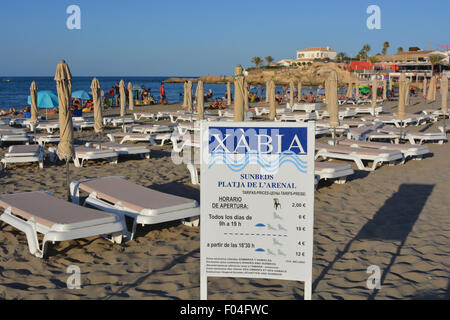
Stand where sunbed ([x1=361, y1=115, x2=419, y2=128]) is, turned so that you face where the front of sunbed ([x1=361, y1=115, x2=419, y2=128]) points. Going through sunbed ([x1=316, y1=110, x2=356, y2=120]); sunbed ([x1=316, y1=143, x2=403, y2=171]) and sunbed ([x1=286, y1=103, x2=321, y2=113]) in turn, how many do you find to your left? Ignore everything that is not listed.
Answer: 1

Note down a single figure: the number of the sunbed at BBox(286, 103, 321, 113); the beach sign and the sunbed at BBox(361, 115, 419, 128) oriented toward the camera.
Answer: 1

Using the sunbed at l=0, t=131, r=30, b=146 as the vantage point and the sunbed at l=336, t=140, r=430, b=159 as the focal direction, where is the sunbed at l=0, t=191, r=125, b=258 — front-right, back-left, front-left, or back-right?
front-right

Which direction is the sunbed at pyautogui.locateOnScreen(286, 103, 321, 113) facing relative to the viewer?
to the viewer's left

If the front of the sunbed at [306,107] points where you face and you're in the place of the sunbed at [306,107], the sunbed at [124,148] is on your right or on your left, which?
on your left

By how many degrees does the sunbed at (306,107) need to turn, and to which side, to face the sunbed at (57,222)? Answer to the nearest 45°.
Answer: approximately 90° to its left

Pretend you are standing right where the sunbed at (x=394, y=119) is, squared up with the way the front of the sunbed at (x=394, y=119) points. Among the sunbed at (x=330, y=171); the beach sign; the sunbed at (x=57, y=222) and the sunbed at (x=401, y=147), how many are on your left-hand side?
4

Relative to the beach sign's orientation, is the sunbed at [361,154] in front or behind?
behind

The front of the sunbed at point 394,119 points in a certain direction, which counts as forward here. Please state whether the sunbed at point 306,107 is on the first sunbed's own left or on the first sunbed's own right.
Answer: on the first sunbed's own right
